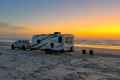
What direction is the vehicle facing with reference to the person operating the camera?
facing to the left of the viewer

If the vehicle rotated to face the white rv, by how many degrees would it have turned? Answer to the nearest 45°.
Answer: approximately 135° to its left
